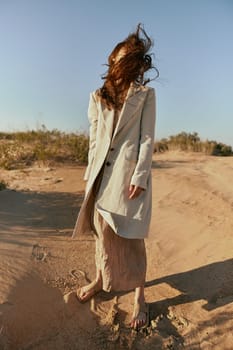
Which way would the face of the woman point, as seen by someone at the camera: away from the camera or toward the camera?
toward the camera

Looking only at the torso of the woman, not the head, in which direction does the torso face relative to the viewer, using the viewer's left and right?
facing the viewer and to the left of the viewer
